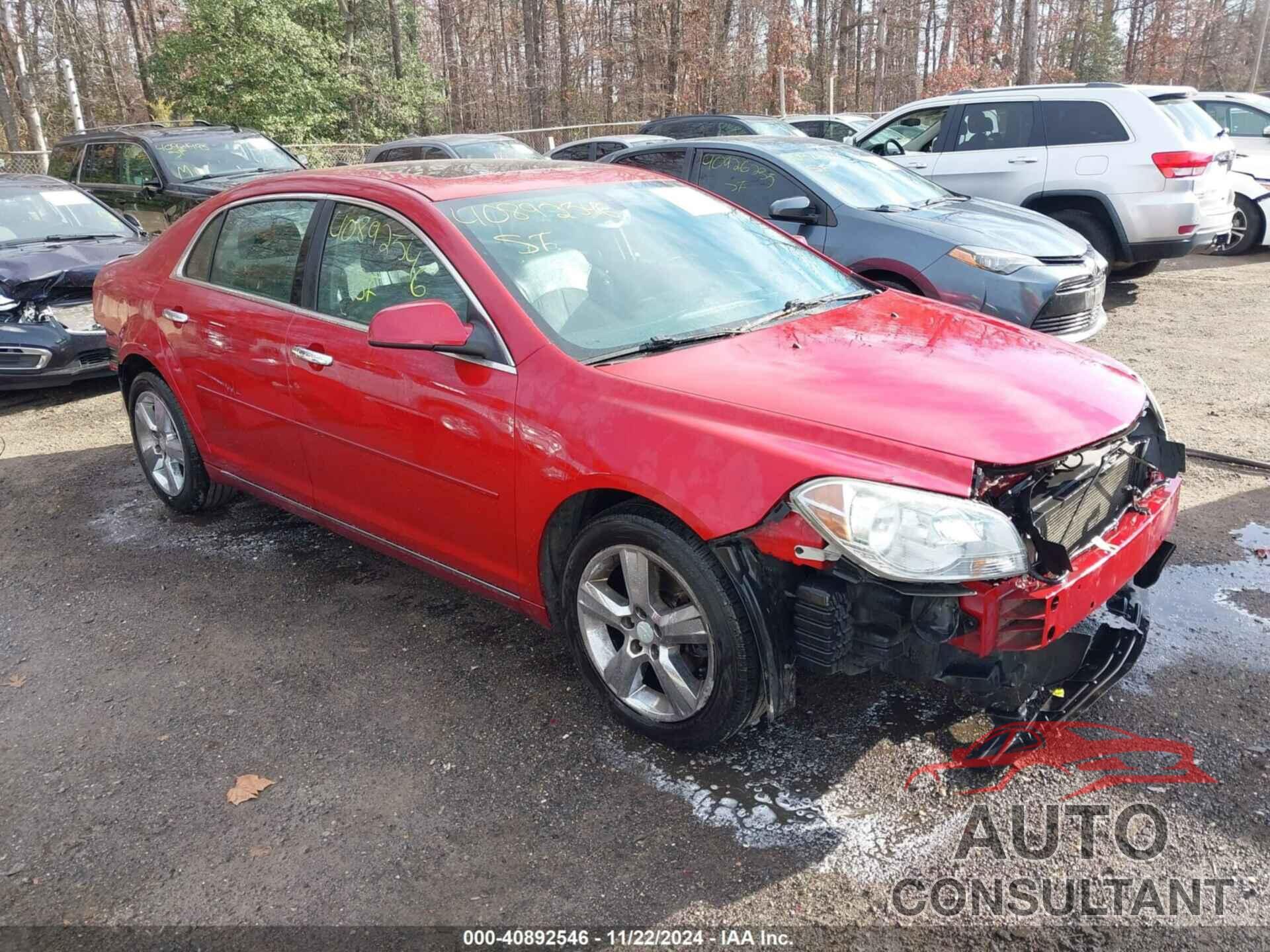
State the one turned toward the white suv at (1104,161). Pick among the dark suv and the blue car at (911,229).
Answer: the dark suv

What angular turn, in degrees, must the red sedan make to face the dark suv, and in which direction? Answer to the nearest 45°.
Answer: approximately 180°

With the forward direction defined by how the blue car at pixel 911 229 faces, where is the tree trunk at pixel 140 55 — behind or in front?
behind

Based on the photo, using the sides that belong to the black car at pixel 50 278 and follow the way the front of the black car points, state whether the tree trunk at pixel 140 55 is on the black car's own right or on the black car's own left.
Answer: on the black car's own left

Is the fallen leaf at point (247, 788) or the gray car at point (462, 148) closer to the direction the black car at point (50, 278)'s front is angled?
the fallen leaf

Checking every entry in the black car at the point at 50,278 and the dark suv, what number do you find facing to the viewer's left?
0

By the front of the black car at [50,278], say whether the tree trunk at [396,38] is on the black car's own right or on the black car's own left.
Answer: on the black car's own left

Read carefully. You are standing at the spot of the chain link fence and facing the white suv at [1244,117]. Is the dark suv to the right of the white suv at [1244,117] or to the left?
right

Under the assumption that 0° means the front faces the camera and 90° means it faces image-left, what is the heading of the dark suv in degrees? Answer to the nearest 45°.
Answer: approximately 315°

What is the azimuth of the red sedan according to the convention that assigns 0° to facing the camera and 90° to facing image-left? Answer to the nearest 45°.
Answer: approximately 315°

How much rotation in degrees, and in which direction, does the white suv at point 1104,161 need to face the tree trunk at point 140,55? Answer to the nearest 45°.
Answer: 0° — it already faces it
